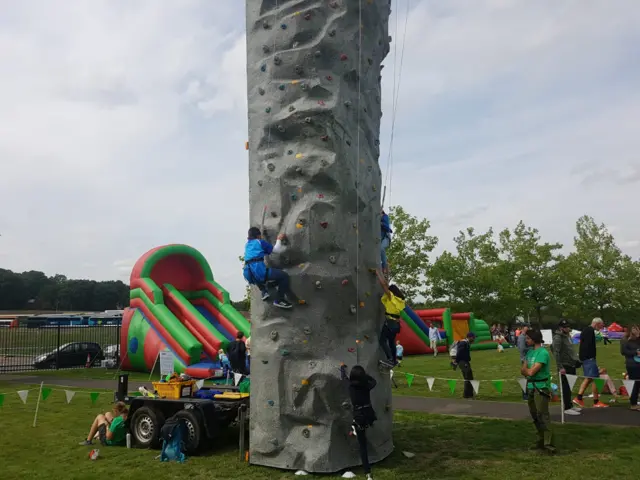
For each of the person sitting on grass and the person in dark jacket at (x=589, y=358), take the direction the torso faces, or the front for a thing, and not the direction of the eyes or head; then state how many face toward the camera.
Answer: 0

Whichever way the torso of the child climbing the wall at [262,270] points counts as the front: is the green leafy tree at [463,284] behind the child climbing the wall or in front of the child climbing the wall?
in front

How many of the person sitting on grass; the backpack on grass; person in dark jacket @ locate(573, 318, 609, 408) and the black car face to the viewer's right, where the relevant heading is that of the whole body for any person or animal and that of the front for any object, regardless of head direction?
1

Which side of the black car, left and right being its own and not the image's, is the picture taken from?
left

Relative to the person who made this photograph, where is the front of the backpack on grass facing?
facing the viewer

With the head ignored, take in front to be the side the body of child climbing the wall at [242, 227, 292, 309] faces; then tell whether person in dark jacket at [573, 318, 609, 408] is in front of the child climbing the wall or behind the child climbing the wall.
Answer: in front

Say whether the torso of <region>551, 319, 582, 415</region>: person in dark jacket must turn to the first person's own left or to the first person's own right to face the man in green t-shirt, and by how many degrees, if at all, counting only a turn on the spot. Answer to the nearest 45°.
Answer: approximately 45° to the first person's own right

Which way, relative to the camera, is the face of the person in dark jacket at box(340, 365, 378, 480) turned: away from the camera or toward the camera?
away from the camera
